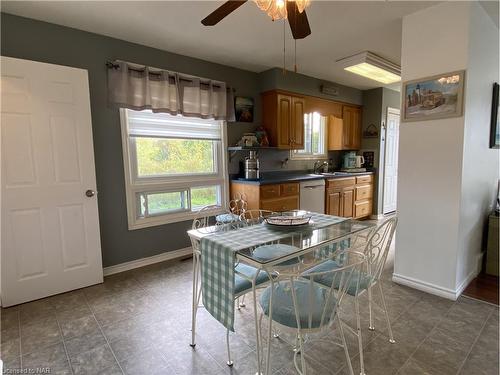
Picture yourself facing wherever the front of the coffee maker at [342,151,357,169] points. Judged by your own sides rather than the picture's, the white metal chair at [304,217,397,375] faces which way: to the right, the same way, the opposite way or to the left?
to the right

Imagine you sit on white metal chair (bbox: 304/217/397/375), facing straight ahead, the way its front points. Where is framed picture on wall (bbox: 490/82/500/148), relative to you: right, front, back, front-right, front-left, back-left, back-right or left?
back

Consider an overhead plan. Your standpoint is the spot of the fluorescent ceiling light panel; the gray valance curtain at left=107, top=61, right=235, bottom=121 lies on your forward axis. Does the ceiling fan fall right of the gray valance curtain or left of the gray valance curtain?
left

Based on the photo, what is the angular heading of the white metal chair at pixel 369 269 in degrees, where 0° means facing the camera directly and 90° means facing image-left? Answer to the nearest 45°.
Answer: approximately 135°

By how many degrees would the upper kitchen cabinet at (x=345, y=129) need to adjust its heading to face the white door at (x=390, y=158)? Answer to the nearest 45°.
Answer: approximately 90° to its left

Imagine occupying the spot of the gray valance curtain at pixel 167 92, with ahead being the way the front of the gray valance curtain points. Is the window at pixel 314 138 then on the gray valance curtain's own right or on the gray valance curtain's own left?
on the gray valance curtain's own left
